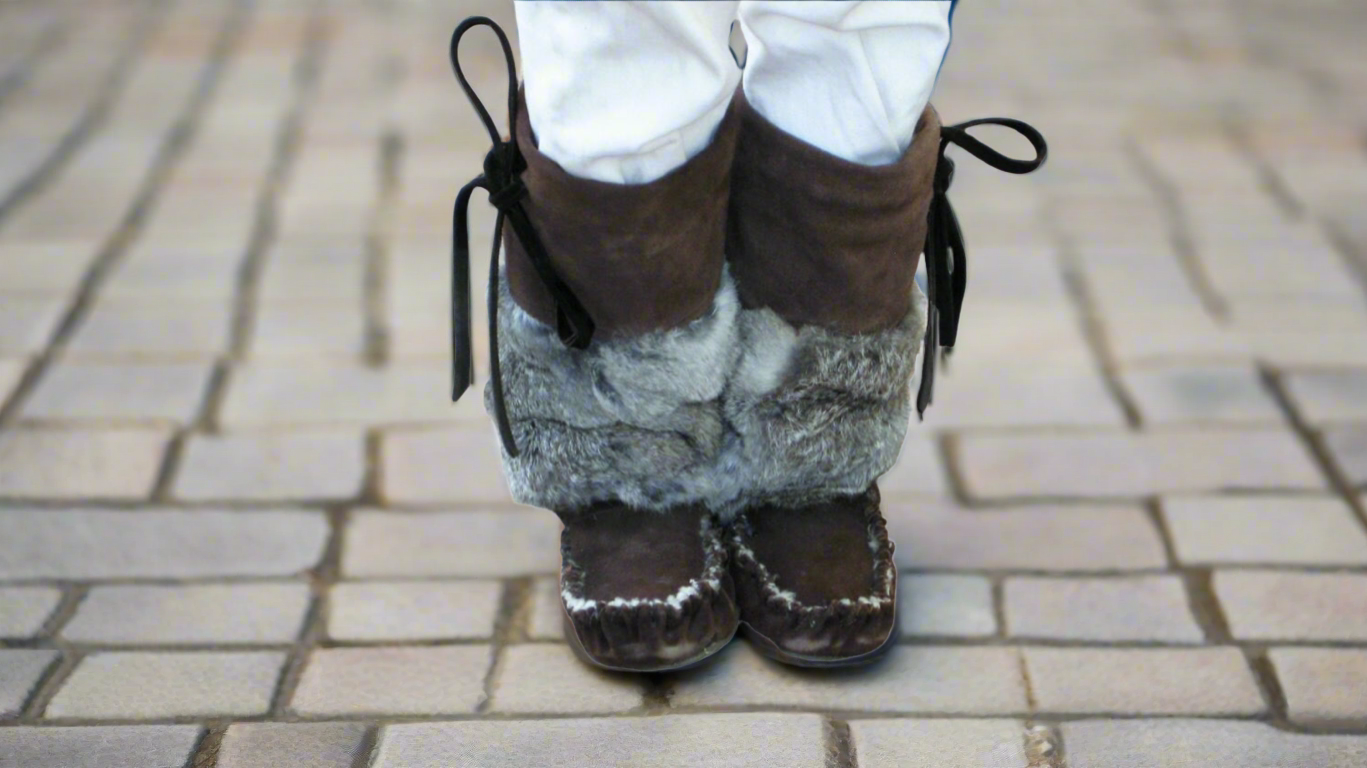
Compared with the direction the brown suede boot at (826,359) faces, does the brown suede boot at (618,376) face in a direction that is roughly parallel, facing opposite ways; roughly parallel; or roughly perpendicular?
roughly parallel

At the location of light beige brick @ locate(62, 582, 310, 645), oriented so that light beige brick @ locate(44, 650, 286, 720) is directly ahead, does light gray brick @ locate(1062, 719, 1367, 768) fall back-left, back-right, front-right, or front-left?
front-left

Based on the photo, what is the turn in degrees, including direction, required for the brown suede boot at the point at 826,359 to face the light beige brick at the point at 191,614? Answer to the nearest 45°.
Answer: approximately 90° to its right

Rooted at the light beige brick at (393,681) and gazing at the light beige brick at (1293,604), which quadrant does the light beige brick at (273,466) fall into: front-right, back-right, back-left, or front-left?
back-left

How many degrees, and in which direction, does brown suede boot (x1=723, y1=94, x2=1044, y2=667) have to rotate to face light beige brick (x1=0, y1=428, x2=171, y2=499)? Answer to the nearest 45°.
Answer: approximately 90° to its right

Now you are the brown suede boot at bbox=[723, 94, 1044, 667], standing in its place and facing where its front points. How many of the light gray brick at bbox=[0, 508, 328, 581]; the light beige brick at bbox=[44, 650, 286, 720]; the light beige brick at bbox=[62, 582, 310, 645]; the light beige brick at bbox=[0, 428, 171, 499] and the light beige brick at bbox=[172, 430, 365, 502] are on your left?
0

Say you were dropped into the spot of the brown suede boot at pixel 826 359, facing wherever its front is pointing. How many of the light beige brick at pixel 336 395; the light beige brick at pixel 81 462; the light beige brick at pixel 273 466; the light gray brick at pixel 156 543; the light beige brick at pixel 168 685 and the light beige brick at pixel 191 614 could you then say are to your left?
0

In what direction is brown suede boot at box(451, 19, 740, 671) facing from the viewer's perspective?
toward the camera

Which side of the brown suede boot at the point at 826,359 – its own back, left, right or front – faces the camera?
front

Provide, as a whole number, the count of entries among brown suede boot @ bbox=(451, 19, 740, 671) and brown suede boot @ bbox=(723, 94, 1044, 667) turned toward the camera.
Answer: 2

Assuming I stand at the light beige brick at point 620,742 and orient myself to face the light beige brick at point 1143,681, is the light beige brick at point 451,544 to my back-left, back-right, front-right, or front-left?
back-left
